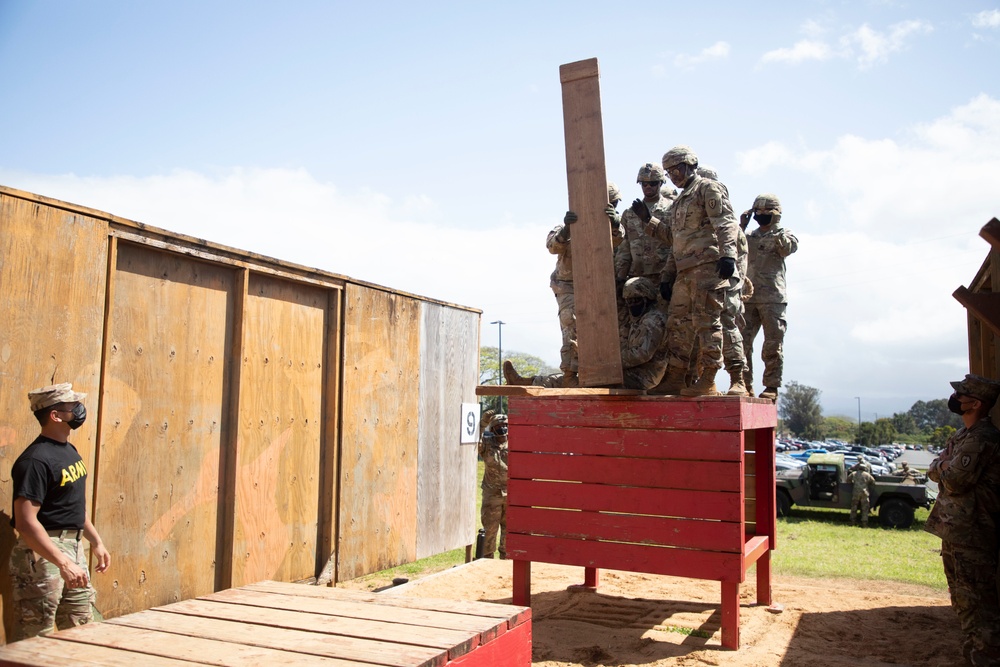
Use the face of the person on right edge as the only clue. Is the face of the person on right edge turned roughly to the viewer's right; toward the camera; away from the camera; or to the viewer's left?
to the viewer's left

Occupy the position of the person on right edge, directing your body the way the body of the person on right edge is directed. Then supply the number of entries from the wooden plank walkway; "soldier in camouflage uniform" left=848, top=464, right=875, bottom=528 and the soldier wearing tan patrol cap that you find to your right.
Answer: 1

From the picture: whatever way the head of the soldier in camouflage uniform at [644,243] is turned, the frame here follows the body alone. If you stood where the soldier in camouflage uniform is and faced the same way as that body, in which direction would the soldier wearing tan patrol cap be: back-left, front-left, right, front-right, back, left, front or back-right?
front-right

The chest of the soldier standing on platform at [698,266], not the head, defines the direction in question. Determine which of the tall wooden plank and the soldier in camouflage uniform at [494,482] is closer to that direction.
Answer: the tall wooden plank

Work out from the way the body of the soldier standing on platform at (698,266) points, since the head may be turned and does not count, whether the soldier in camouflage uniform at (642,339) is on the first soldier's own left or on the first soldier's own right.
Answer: on the first soldier's own right

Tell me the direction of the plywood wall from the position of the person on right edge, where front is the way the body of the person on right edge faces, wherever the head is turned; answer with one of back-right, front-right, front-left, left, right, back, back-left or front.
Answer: front

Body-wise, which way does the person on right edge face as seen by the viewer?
to the viewer's left

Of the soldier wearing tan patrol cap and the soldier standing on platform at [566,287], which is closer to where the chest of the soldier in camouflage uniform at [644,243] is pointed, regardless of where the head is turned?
the soldier wearing tan patrol cap

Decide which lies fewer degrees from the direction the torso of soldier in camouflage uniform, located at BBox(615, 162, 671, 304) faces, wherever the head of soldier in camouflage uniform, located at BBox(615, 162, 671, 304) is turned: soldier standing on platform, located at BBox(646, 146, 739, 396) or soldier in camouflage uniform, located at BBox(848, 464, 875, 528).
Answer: the soldier standing on platform

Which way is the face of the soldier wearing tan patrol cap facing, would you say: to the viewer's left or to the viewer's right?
to the viewer's right

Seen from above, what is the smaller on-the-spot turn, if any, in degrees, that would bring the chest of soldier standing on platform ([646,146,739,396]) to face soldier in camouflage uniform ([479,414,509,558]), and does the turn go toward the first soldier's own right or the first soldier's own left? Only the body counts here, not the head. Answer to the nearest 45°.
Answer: approximately 90° to the first soldier's own right

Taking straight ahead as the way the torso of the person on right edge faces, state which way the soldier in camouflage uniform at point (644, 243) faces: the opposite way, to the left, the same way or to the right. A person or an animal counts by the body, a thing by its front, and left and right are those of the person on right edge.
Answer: to the left

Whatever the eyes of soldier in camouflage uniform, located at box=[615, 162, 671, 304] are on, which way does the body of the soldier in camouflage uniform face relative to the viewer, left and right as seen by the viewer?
facing the viewer

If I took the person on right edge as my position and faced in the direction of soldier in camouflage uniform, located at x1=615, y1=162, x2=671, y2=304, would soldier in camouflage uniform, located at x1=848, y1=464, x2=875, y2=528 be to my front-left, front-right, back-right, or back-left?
front-right

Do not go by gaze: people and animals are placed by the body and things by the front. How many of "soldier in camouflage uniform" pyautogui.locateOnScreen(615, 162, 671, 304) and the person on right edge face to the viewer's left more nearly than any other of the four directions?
1

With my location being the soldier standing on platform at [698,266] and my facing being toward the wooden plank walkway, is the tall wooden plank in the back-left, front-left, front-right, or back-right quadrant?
front-right
